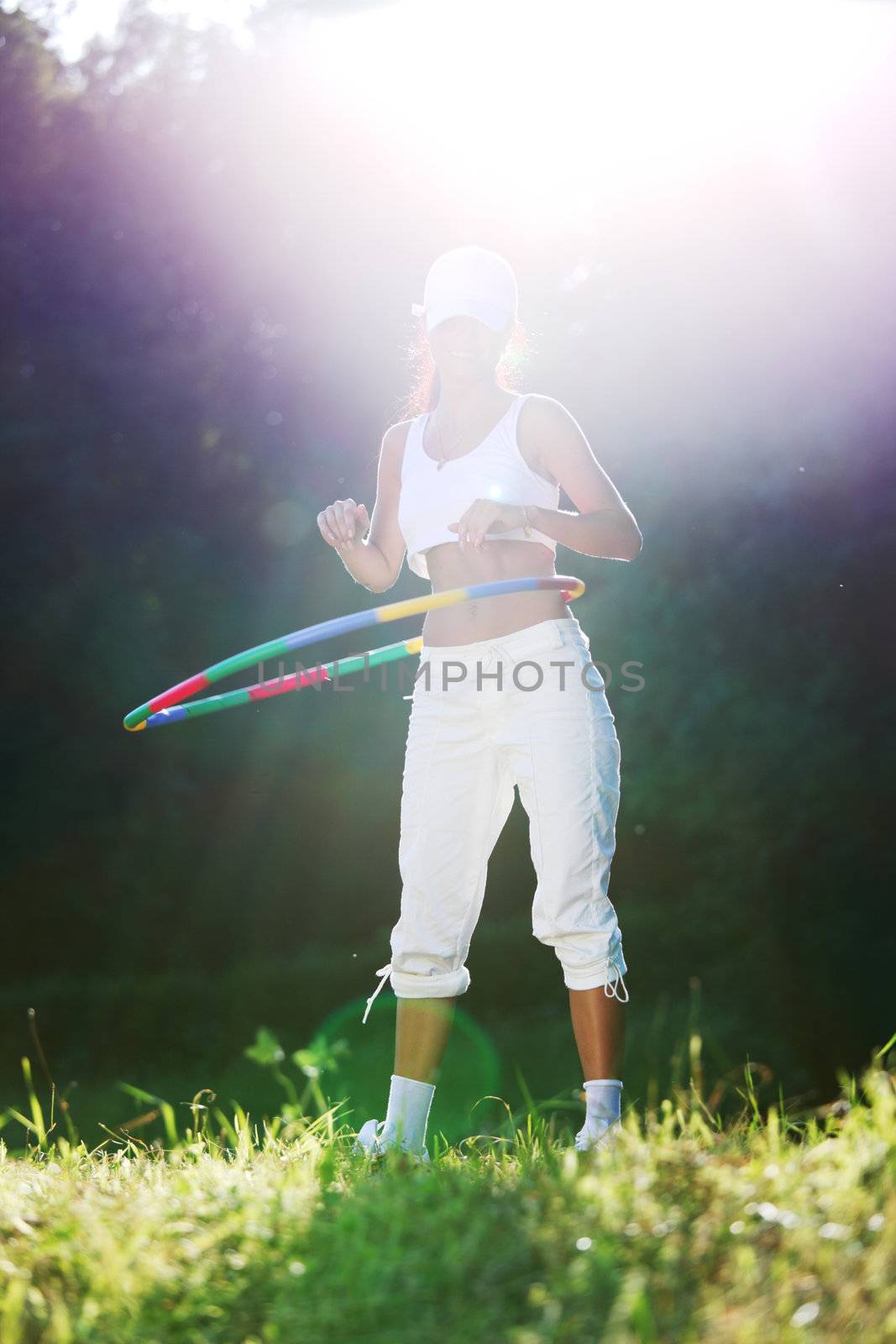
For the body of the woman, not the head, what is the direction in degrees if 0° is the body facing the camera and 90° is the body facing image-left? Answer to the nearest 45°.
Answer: approximately 45°
